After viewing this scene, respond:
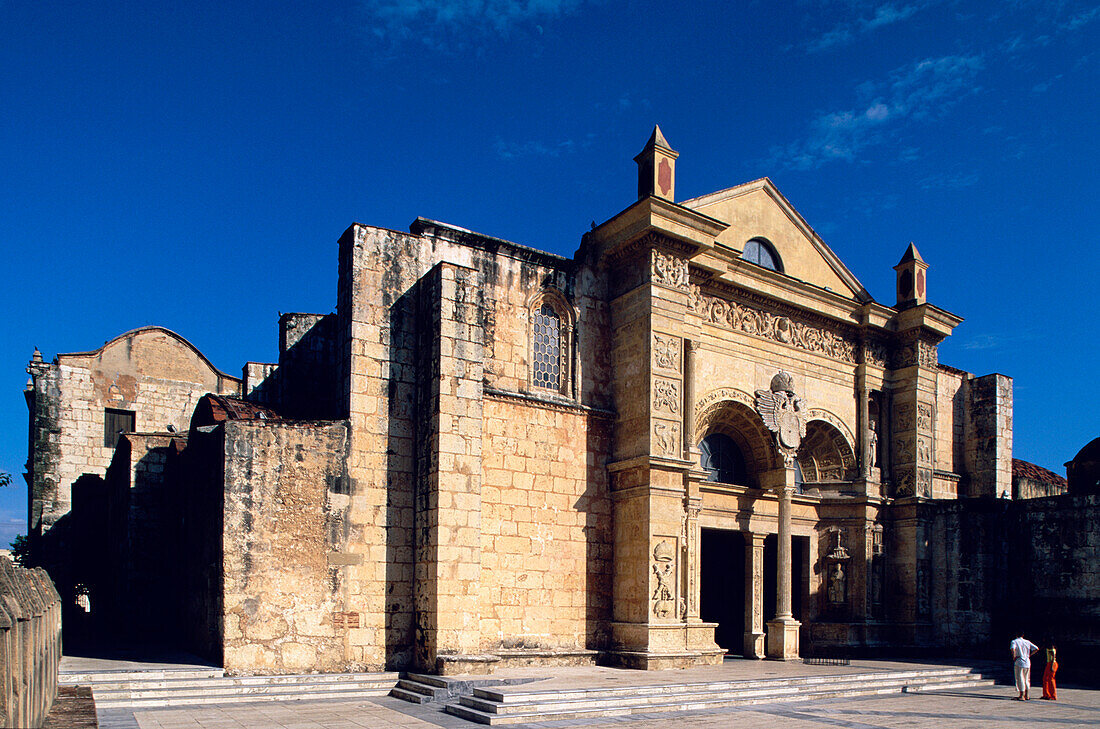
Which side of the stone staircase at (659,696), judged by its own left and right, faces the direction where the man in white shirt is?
left

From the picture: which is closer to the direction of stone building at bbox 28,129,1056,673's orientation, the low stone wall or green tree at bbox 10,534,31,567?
the low stone wall

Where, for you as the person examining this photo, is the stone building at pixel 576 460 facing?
facing the viewer and to the right of the viewer

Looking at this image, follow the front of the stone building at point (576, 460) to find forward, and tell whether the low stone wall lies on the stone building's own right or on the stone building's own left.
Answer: on the stone building's own right

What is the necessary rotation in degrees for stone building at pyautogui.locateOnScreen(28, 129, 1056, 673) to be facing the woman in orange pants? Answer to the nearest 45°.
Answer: approximately 45° to its left

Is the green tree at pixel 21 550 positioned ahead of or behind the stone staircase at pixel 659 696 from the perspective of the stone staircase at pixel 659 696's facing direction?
behind

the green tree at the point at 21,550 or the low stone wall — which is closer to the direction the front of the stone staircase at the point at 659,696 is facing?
the low stone wall

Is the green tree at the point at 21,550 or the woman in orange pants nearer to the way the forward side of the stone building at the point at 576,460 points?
the woman in orange pants
